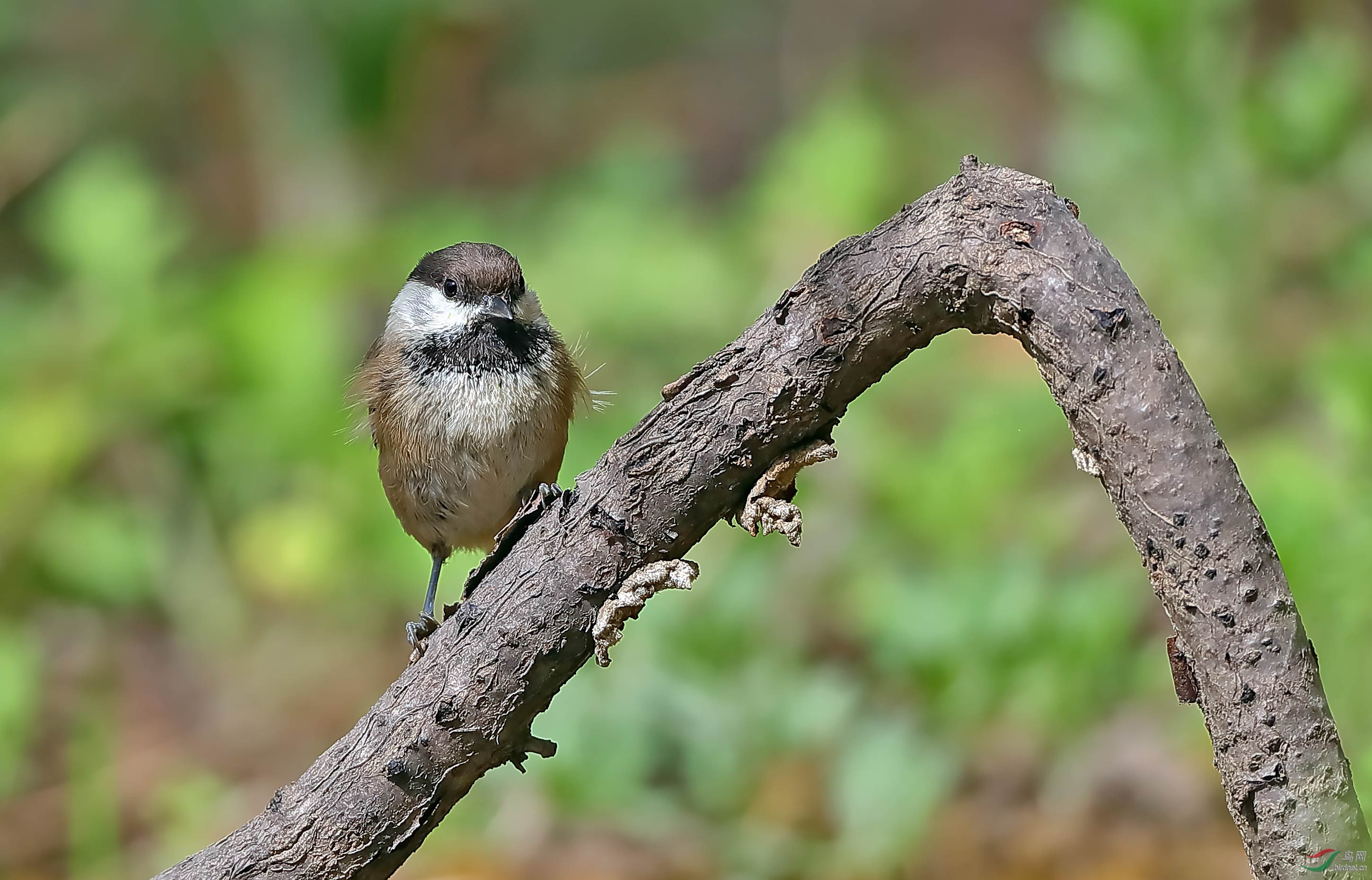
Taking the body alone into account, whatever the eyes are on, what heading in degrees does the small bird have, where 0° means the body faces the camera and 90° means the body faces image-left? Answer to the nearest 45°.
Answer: approximately 0°
